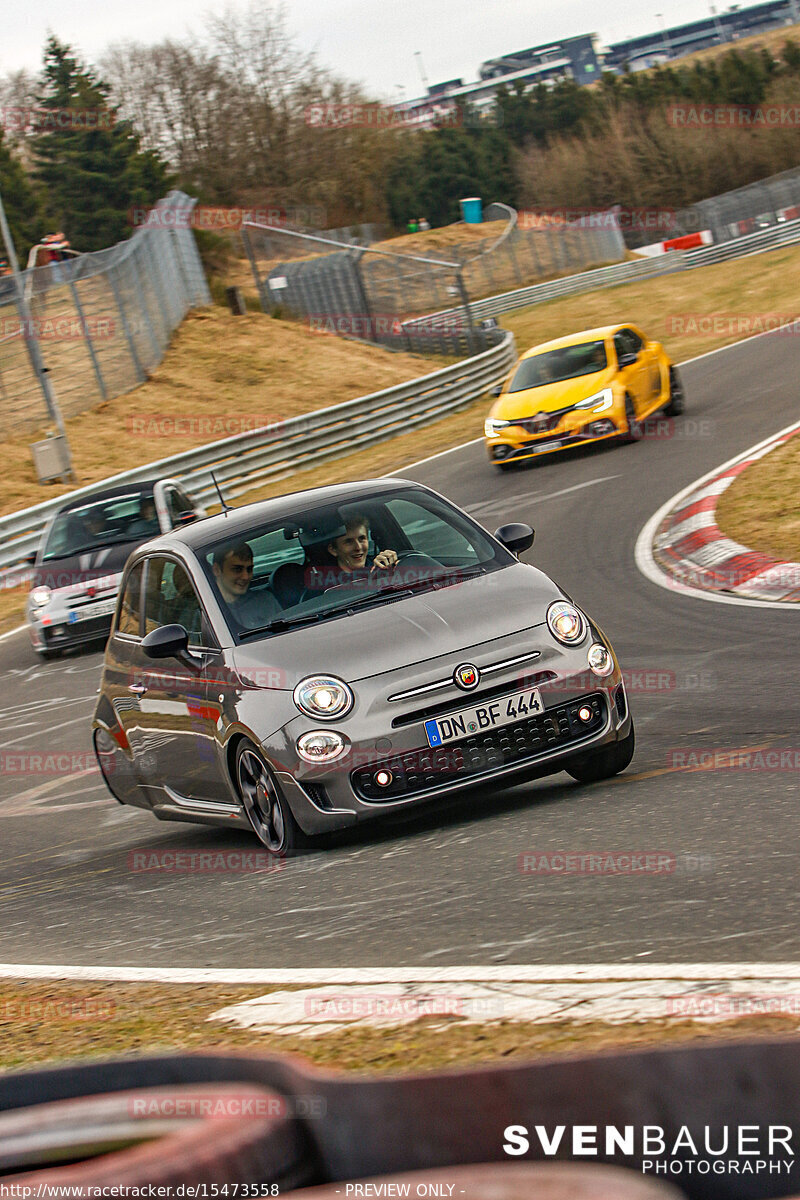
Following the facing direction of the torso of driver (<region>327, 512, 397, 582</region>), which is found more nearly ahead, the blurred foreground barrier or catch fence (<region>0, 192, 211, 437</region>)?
the blurred foreground barrier

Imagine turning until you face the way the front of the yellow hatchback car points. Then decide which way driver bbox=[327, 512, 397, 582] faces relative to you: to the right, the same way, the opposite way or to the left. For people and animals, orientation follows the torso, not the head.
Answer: to the left

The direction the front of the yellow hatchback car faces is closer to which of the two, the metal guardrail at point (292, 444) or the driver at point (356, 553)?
the driver

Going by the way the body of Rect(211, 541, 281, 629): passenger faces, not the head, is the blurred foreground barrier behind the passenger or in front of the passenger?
in front

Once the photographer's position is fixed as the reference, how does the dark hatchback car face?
facing the viewer and to the right of the viewer

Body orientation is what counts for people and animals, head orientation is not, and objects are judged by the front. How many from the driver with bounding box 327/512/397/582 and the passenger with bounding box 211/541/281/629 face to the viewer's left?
0

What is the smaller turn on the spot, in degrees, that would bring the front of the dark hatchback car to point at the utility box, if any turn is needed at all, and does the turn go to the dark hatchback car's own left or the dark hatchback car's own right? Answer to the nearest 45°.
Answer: approximately 135° to the dark hatchback car's own left

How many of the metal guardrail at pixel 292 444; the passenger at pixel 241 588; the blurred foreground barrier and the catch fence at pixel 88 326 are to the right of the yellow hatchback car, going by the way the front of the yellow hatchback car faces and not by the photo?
2

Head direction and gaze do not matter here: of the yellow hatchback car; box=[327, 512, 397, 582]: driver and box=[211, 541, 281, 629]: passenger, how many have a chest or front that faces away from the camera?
0

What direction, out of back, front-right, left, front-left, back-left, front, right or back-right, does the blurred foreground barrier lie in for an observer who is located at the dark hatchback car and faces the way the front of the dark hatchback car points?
front-right

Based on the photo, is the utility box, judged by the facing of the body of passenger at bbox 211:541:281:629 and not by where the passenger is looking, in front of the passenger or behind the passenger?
behind

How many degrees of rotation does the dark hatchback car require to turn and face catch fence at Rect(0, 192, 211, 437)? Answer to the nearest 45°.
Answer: approximately 135° to its left

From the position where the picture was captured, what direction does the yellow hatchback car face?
facing the viewer and to the left of the viewer

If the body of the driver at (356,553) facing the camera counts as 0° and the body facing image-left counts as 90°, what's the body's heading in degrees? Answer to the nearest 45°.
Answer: approximately 315°
